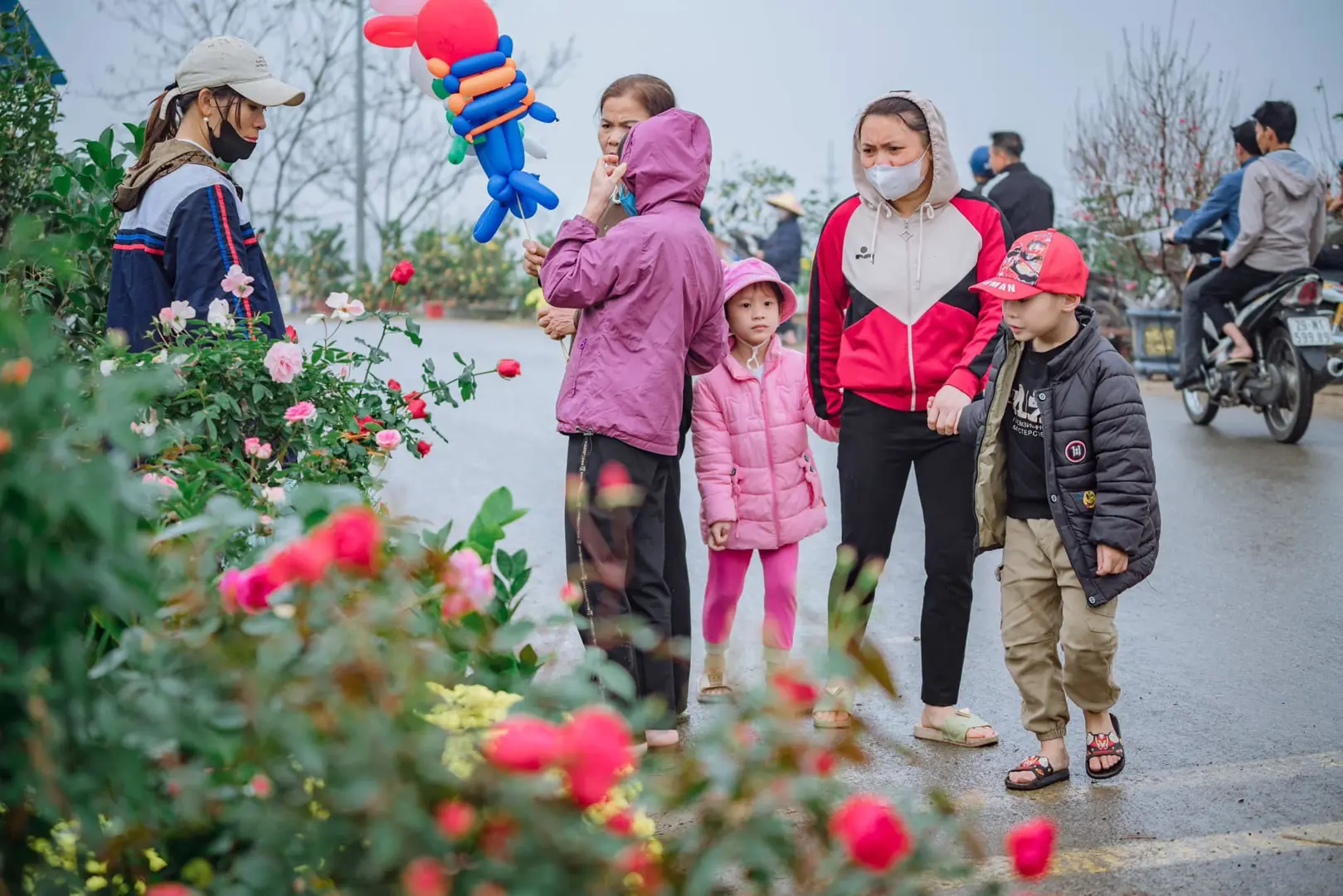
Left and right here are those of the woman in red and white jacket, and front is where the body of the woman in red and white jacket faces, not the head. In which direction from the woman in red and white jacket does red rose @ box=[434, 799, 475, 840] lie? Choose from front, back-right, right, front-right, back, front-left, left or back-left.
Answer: front

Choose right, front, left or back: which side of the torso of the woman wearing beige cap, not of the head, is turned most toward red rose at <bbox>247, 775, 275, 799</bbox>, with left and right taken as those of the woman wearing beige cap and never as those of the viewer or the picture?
right

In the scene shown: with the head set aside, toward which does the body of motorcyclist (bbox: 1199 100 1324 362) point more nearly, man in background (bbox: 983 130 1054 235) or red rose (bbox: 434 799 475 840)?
the man in background

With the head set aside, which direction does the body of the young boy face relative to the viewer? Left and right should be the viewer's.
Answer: facing the viewer and to the left of the viewer

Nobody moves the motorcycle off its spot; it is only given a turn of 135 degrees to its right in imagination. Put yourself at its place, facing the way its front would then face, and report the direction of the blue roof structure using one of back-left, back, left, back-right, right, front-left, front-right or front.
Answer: back-right

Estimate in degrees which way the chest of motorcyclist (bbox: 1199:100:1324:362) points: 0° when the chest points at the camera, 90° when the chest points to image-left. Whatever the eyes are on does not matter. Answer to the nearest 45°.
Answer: approximately 135°

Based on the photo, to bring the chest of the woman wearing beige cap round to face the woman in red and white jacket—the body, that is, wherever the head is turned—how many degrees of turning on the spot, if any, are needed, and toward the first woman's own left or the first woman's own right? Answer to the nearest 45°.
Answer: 0° — they already face them

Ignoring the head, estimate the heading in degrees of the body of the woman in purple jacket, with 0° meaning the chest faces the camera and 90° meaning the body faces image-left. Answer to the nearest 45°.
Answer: approximately 135°

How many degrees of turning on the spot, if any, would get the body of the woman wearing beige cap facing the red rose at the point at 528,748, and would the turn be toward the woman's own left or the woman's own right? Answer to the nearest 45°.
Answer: approximately 90° to the woman's own right

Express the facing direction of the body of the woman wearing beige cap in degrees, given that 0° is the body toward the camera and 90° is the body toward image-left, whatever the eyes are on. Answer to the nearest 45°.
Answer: approximately 270°

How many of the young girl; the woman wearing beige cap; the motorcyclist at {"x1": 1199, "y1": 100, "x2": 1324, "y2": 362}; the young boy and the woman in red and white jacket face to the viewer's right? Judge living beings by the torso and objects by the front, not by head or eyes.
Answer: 1

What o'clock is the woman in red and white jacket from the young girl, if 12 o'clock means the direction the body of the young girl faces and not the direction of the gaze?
The woman in red and white jacket is roughly at 10 o'clock from the young girl.

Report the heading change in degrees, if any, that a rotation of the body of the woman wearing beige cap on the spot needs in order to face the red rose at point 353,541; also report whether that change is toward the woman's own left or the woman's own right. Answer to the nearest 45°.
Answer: approximately 90° to the woman's own right

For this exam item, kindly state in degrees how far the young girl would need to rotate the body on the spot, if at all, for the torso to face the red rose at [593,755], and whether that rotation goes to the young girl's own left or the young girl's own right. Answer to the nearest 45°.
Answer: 0° — they already face it

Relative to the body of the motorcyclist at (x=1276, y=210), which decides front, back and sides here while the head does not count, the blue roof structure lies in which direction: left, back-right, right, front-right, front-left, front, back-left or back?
left

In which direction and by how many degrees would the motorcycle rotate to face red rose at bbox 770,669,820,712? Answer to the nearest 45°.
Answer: approximately 135° to its left

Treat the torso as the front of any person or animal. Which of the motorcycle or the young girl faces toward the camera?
the young girl

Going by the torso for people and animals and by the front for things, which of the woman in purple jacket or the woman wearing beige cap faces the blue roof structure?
the woman in purple jacket

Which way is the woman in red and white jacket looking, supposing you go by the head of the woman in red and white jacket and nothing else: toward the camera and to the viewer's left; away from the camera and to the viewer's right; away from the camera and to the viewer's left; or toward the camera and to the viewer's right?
toward the camera and to the viewer's left

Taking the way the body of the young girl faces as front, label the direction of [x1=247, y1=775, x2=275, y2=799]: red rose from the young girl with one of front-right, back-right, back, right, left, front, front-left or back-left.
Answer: front

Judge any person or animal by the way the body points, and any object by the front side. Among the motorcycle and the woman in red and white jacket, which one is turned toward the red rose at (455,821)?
the woman in red and white jacket

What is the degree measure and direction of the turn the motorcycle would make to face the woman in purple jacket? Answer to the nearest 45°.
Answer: approximately 135° to its left

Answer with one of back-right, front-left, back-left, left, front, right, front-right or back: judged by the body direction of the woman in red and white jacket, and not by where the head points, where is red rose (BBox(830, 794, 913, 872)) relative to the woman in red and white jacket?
front
